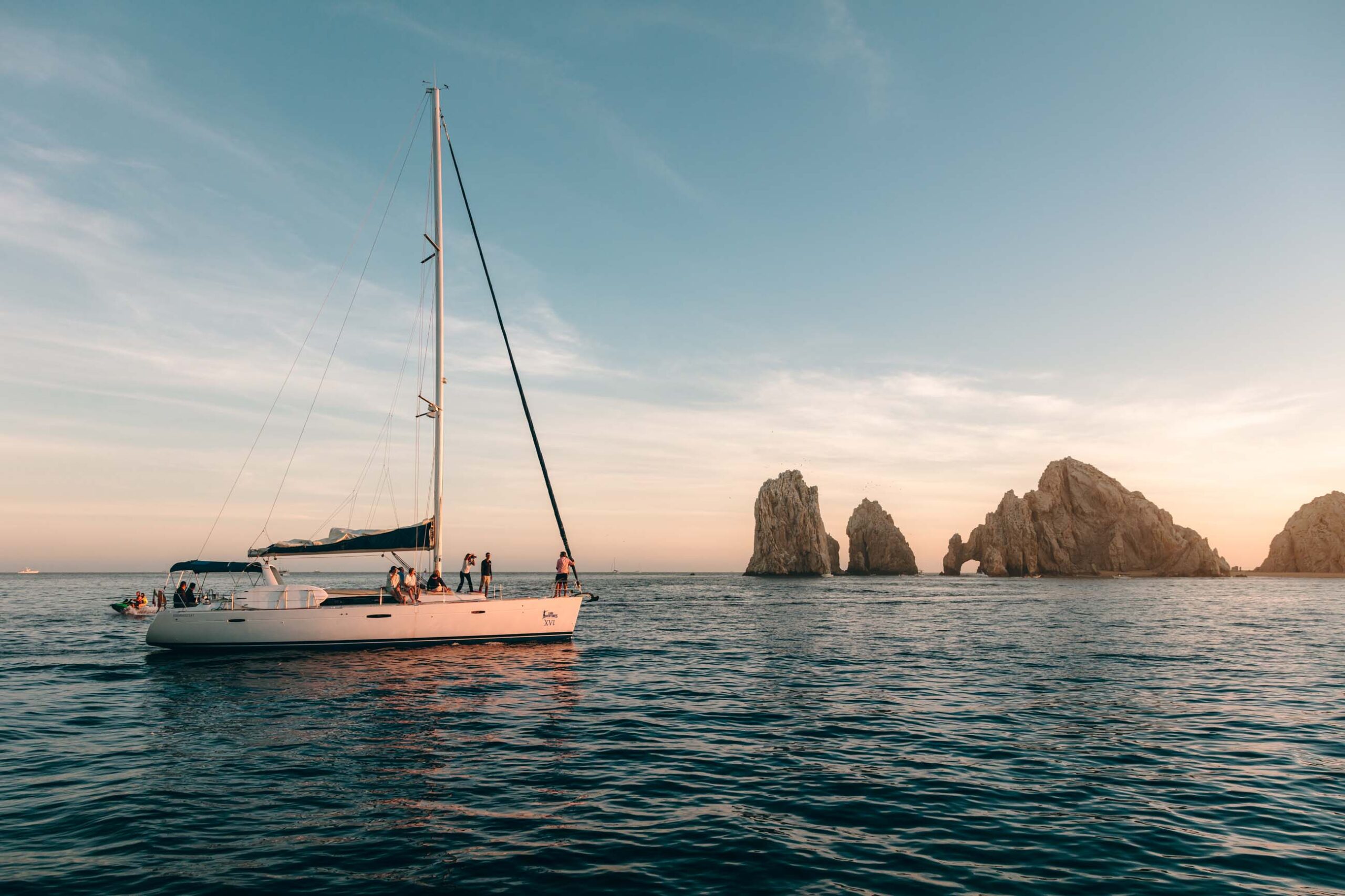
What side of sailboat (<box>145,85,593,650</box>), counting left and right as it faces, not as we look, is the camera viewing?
right
